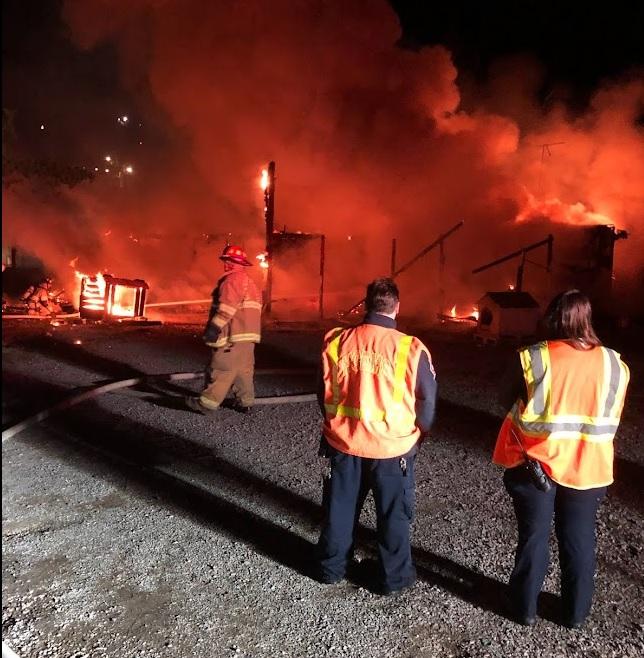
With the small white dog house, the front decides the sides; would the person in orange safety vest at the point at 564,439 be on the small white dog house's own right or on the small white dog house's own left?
on the small white dog house's own left

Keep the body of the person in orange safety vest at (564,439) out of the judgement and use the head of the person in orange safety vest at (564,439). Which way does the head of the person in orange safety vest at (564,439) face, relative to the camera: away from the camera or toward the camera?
away from the camera

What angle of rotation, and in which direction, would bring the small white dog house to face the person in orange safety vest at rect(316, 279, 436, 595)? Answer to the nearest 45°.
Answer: approximately 45° to its left

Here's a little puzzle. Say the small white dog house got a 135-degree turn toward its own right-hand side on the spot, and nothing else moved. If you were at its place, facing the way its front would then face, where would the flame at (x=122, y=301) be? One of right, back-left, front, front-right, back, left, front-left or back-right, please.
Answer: left

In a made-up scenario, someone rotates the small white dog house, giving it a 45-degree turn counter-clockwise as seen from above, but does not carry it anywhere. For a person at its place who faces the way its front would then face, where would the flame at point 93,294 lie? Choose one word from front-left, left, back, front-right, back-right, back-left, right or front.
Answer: right

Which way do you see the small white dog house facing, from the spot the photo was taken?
facing the viewer and to the left of the viewer

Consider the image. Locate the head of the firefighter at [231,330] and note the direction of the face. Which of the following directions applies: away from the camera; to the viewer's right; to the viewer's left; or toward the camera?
to the viewer's left

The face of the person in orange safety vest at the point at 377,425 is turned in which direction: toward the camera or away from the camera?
away from the camera
